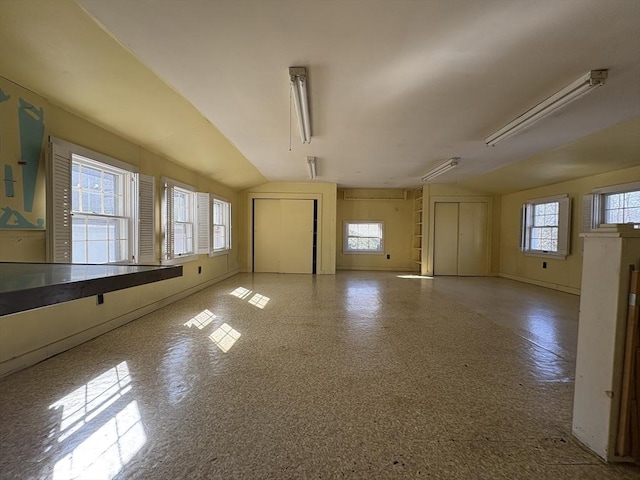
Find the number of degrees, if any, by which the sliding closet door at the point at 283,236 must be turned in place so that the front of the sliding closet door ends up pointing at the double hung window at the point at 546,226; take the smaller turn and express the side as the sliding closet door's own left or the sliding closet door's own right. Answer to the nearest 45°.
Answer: approximately 90° to the sliding closet door's own left

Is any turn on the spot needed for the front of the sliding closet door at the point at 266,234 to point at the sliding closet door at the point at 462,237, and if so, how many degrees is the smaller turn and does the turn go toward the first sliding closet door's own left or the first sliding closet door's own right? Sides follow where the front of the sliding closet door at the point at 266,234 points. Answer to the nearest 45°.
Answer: approximately 90° to the first sliding closet door's own left

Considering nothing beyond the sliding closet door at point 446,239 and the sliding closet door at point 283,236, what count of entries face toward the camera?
2

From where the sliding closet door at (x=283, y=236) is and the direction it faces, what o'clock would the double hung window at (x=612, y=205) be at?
The double hung window is roughly at 10 o'clock from the sliding closet door.

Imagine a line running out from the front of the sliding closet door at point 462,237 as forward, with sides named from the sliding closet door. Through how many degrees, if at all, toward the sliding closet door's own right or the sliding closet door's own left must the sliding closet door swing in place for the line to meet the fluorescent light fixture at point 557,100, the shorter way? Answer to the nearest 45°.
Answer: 0° — it already faces it

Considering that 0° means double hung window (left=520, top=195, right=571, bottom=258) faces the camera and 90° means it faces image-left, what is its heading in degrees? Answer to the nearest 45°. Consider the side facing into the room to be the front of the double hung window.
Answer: approximately 45°

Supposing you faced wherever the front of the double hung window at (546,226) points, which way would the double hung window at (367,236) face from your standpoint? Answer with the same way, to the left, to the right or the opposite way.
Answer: to the left

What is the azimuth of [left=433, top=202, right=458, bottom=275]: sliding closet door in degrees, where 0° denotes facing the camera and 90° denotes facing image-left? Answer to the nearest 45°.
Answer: approximately 0°
